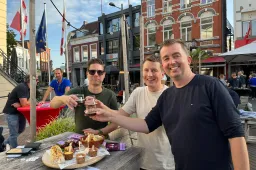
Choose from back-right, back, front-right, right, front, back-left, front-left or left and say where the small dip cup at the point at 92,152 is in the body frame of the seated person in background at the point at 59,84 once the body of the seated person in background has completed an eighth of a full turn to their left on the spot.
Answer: front-right

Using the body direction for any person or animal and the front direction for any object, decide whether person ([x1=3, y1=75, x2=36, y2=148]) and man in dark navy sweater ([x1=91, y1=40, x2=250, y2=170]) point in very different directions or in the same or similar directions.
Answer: very different directions

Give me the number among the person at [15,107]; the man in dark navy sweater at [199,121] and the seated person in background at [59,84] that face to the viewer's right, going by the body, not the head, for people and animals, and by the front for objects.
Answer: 1

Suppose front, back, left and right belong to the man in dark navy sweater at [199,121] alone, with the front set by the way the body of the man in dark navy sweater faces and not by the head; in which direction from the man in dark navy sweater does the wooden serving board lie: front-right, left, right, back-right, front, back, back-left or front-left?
front-right

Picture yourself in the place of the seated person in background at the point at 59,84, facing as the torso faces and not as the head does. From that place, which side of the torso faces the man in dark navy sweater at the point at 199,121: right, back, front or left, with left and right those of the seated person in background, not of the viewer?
front

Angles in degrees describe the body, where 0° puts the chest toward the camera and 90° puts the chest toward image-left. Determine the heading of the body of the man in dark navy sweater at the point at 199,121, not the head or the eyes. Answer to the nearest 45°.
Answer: approximately 45°

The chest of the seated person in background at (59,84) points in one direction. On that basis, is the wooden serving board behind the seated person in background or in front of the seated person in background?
in front

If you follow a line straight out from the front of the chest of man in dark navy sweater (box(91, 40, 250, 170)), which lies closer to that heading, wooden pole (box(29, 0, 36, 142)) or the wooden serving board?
the wooden serving board

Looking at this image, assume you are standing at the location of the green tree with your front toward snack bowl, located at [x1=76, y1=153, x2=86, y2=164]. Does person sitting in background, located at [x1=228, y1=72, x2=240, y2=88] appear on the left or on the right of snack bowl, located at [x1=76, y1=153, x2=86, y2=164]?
left

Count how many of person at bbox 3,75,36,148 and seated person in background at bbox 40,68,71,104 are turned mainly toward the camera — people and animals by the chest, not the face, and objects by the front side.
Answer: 1

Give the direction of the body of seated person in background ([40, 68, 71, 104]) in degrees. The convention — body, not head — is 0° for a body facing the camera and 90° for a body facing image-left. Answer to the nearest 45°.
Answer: approximately 0°

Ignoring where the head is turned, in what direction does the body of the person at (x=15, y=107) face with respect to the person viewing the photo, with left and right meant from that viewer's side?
facing to the right of the viewer
